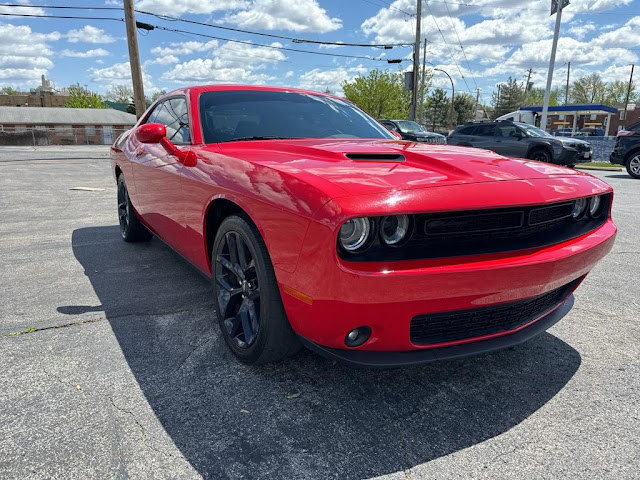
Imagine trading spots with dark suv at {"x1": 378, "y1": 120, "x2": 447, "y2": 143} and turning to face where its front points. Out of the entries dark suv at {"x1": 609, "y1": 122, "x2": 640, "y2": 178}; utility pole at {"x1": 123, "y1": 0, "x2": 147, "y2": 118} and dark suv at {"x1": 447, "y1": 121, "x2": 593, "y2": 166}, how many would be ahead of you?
2

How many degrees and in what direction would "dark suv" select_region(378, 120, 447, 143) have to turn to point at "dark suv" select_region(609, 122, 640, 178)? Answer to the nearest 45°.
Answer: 0° — it already faces it

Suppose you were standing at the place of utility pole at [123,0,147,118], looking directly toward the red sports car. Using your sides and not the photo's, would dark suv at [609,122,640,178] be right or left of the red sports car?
left

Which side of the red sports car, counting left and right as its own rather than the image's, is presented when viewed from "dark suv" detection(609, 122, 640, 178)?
left

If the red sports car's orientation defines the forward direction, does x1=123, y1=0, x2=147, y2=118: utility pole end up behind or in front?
behind

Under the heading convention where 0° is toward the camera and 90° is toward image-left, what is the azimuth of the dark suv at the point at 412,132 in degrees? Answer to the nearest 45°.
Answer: approximately 315°

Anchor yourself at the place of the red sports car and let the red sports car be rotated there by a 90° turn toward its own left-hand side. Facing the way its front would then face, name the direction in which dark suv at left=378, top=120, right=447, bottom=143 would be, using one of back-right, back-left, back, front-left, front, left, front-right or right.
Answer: front-left

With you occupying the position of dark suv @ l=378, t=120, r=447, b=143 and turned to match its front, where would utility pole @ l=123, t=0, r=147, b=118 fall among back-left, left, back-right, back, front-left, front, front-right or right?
back-right
